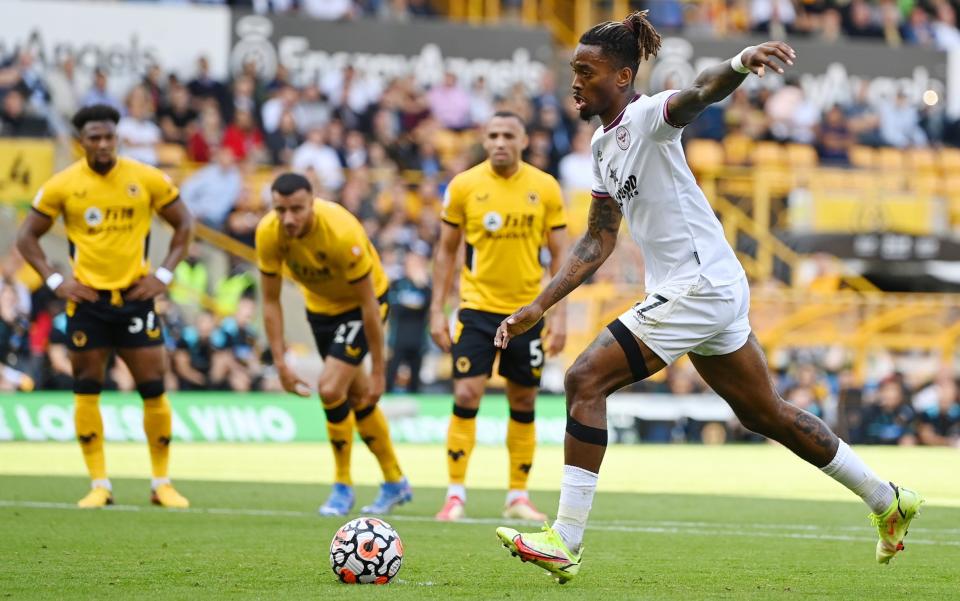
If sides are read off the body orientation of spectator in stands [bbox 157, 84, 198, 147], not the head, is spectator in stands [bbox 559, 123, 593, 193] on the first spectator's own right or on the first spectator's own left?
on the first spectator's own left

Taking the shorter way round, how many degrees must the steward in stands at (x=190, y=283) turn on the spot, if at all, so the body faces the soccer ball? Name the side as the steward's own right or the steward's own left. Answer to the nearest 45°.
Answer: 0° — they already face it

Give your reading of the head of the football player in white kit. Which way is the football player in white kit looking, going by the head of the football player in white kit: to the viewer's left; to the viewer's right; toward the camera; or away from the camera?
to the viewer's left

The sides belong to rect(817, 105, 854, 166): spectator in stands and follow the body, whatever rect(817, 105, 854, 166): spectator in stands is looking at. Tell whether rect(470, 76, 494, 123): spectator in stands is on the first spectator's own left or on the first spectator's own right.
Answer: on the first spectator's own right

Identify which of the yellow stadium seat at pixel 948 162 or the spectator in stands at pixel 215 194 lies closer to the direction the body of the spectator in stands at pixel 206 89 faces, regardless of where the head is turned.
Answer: the spectator in stands

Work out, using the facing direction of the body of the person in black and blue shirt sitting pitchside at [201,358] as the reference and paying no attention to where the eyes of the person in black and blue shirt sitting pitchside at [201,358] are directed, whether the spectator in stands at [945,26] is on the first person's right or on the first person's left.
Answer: on the first person's left
